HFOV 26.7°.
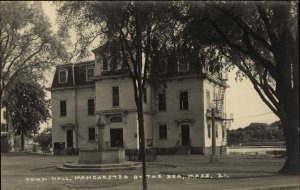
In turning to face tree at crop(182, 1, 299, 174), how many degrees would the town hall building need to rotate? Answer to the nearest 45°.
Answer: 0° — it already faces it

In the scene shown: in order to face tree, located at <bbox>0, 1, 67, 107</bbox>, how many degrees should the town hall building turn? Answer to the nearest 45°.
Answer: approximately 45° to its right

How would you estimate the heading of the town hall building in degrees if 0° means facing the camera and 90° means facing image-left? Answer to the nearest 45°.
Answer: approximately 0°
